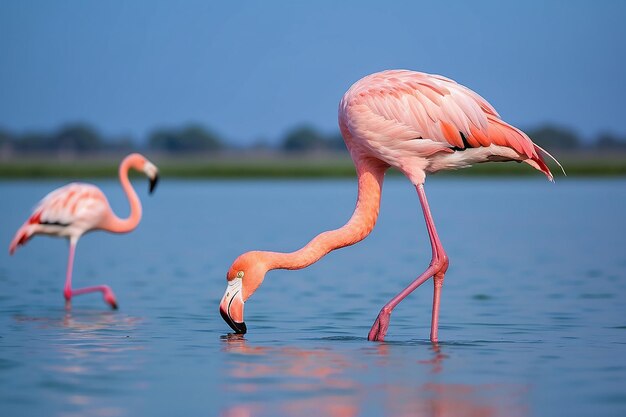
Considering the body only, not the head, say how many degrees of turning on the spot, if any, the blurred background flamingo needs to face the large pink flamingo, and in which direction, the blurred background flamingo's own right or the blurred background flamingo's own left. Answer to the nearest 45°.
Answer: approximately 45° to the blurred background flamingo's own right

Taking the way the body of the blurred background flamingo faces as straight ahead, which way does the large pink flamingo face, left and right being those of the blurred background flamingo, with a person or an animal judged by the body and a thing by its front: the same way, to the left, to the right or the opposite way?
the opposite way

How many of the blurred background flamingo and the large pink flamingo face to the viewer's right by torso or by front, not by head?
1

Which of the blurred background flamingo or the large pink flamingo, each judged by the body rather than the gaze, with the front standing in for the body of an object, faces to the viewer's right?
the blurred background flamingo

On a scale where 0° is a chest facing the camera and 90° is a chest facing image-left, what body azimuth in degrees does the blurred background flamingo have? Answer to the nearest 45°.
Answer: approximately 270°

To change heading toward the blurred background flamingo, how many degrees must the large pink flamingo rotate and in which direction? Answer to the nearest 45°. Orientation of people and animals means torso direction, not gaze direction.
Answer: approximately 45° to its right

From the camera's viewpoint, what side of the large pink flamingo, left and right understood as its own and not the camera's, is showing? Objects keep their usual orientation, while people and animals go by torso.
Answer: left
